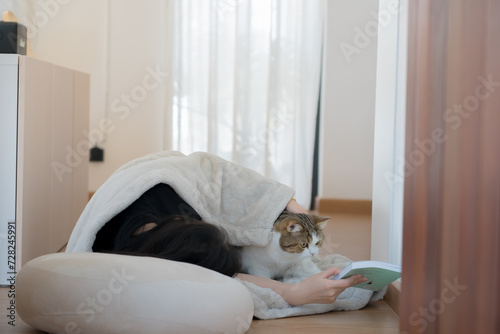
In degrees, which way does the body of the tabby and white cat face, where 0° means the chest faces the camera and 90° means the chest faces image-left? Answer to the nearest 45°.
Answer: approximately 315°

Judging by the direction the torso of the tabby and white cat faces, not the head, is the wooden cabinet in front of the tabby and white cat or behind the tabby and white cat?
behind

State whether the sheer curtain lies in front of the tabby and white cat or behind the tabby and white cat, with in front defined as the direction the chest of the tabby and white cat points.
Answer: behind
